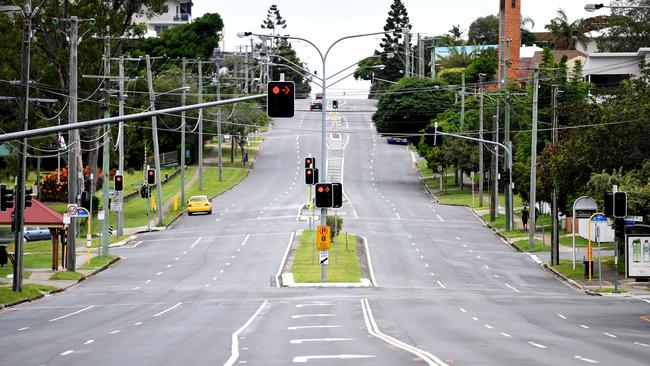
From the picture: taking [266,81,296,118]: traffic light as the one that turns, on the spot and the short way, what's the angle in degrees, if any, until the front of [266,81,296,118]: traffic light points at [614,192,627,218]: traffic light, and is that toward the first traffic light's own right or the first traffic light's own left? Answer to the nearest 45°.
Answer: approximately 135° to the first traffic light's own left

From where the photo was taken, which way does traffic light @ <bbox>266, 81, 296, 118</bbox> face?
toward the camera

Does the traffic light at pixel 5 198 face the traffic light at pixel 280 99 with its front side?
no

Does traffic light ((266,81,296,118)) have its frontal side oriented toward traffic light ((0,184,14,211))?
no
